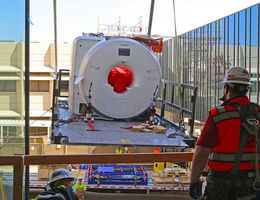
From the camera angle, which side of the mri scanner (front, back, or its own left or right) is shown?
front

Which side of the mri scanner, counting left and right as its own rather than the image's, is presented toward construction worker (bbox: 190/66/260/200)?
front

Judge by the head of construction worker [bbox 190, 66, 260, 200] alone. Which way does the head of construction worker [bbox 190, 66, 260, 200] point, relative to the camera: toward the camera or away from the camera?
away from the camera

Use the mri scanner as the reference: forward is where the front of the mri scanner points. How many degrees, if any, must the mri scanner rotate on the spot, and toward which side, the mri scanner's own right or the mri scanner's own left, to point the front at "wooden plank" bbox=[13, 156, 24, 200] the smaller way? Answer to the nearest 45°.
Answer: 0° — it already faces it

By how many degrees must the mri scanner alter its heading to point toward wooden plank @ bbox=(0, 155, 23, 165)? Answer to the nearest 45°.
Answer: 0° — it already faces it

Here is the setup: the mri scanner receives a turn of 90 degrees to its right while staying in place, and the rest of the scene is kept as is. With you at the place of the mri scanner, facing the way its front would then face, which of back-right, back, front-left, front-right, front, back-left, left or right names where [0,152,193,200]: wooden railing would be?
left

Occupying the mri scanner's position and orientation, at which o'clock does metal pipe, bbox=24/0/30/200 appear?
The metal pipe is roughly at 1 o'clock from the mri scanner.

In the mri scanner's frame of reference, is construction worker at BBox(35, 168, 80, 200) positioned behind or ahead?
ahead
